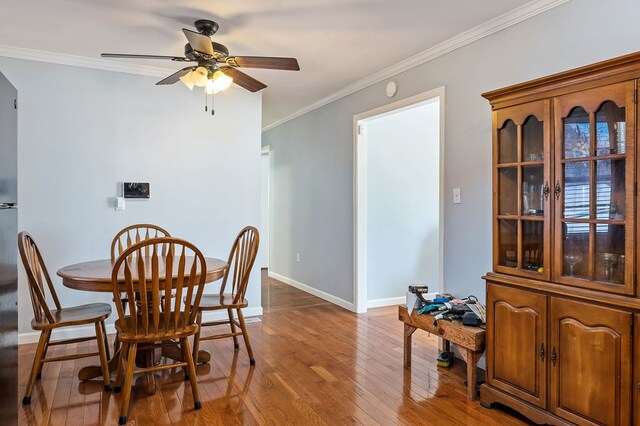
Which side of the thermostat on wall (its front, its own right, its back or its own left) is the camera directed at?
front

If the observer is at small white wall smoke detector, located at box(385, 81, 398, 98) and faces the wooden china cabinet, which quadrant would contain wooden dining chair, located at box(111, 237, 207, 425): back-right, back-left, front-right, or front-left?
front-right

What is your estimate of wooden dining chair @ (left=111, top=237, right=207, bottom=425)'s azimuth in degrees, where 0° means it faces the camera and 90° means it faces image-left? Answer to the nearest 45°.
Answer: approximately 180°

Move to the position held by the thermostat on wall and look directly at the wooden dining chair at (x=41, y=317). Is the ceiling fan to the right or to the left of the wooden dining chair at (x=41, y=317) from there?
left

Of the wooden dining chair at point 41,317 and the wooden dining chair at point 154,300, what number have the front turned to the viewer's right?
1

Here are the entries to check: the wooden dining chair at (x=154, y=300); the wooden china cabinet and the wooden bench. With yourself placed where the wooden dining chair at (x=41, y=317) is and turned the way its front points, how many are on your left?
0

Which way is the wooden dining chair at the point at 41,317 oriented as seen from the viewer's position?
to the viewer's right

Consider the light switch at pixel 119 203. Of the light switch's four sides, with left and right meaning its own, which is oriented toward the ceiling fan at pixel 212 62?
front

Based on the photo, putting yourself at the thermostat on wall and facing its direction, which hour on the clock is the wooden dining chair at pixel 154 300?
The wooden dining chair is roughly at 12 o'clock from the thermostat on wall.

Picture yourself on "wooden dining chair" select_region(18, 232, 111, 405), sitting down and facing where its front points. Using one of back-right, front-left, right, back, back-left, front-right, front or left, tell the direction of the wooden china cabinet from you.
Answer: front-right

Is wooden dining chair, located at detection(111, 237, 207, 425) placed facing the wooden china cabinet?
no

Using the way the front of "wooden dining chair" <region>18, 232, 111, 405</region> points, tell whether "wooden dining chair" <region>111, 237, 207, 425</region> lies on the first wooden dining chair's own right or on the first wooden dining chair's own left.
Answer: on the first wooden dining chair's own right

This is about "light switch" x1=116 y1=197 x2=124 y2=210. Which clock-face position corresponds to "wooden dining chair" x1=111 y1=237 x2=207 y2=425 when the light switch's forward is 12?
The wooden dining chair is roughly at 12 o'clock from the light switch.

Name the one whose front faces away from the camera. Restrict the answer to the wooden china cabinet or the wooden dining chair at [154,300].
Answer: the wooden dining chair

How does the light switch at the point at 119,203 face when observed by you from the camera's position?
facing the viewer

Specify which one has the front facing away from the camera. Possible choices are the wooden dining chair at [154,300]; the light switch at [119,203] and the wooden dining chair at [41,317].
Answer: the wooden dining chair at [154,300]

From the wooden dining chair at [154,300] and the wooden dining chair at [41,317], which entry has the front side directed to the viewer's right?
the wooden dining chair at [41,317]

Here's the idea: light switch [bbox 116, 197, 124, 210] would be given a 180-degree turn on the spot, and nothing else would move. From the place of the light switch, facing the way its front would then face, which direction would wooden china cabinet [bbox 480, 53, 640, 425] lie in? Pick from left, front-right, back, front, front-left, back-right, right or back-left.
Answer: back-right

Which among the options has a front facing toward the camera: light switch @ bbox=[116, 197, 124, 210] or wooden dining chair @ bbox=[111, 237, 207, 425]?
the light switch
